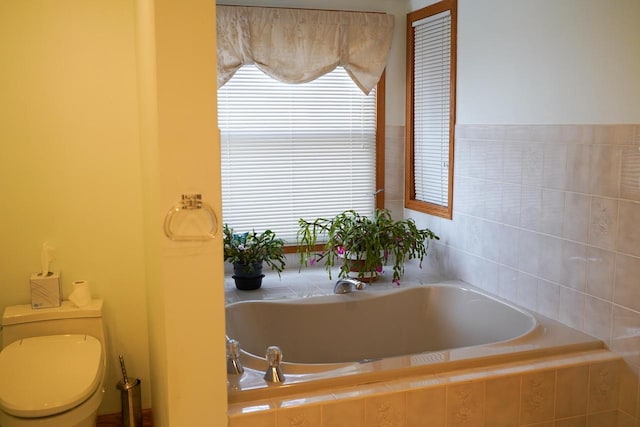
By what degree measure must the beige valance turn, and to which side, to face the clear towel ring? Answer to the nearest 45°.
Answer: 0° — it already faces it

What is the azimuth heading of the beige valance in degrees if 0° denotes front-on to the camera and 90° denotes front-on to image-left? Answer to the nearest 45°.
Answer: approximately 0°

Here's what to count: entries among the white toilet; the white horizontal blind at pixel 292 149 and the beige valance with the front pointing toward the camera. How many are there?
3

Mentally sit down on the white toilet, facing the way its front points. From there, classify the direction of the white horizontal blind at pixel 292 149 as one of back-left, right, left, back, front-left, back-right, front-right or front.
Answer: back-left

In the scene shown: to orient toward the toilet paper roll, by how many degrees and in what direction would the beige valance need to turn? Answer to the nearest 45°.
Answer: approximately 45° to its right

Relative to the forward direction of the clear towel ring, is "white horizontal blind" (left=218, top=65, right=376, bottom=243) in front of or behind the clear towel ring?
behind

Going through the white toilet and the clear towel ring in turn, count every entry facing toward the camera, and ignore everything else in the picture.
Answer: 2

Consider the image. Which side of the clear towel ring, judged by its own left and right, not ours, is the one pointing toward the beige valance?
back

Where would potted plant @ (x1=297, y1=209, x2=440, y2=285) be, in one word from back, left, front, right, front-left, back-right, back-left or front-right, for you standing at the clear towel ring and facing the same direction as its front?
back-left
